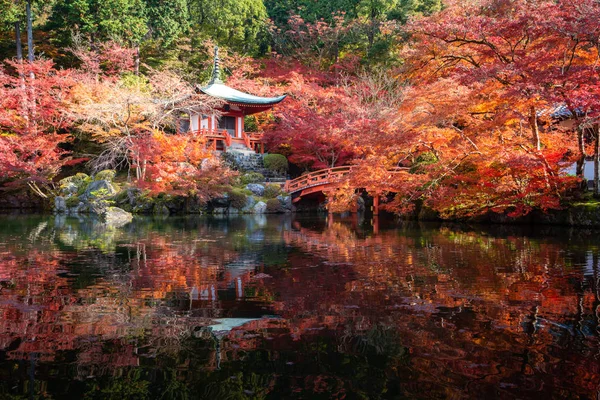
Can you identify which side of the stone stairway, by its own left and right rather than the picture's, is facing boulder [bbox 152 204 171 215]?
right

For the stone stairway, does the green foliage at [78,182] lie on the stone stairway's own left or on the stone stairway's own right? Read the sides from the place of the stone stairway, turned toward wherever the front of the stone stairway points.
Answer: on the stone stairway's own right

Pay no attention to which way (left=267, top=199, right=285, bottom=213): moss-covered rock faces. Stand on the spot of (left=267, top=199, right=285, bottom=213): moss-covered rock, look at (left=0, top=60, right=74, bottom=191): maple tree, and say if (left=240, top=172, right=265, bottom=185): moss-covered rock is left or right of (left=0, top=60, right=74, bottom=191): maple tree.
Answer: right

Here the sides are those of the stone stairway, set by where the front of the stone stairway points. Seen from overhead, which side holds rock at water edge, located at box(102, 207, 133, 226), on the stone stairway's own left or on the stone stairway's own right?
on the stone stairway's own right

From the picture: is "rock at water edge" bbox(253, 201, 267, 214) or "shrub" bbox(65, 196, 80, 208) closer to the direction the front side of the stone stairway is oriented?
the rock at water edge

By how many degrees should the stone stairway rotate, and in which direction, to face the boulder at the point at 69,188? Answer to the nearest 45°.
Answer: approximately 135° to its right

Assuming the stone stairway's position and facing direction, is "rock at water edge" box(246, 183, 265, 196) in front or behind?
in front

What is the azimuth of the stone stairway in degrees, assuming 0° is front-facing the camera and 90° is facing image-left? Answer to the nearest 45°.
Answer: approximately 315°

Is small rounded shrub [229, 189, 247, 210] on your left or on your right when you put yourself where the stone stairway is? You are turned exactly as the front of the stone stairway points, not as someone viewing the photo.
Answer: on your right

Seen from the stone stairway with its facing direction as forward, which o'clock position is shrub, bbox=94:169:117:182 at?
The shrub is roughly at 4 o'clock from the stone stairway.

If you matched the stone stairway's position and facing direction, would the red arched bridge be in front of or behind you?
in front

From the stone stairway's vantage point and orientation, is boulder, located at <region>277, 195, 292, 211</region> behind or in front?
in front

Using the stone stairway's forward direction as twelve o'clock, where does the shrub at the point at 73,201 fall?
The shrub is roughly at 4 o'clock from the stone stairway.

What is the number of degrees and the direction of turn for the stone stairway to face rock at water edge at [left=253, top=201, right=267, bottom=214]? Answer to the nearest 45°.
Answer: approximately 45° to its right
